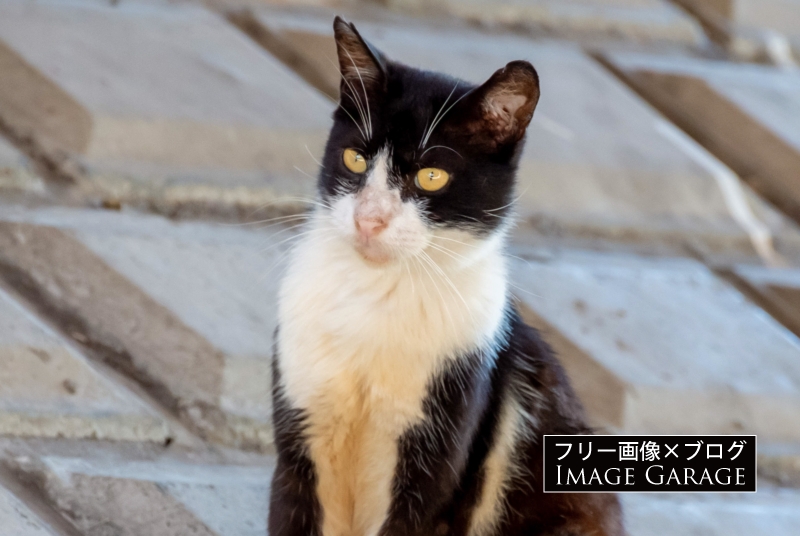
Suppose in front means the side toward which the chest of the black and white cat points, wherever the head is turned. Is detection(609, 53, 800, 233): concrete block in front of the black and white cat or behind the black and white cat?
behind

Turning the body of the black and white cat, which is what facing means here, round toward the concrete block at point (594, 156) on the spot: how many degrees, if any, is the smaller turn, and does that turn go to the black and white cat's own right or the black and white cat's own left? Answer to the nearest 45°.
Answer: approximately 135° to the black and white cat's own right

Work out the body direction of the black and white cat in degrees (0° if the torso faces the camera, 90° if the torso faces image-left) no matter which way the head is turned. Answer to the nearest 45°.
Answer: approximately 45°

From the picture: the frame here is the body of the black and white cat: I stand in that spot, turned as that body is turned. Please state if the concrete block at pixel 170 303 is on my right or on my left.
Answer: on my right

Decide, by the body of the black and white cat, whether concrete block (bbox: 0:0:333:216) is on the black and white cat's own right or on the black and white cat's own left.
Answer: on the black and white cat's own right

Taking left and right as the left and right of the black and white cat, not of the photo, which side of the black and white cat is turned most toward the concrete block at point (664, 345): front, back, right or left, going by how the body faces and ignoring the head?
back
